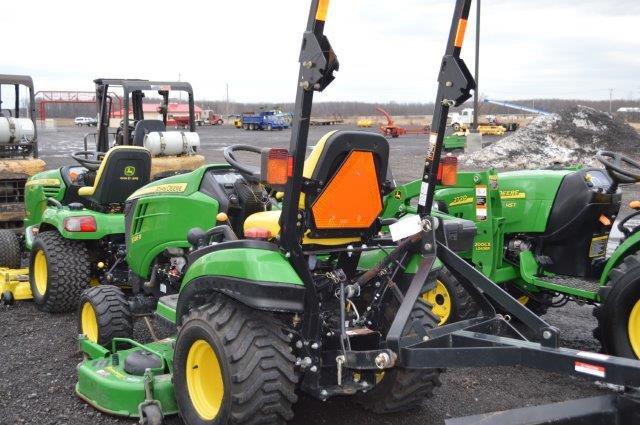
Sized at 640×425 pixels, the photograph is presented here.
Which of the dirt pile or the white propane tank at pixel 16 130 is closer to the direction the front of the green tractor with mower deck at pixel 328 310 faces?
the white propane tank

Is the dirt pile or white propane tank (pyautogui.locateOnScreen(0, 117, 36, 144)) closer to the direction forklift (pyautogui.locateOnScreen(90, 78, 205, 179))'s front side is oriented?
the white propane tank

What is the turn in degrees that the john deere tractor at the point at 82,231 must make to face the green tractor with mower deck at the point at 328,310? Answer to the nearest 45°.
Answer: approximately 135° to its left

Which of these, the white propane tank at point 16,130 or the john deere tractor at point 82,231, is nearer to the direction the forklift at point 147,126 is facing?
the white propane tank

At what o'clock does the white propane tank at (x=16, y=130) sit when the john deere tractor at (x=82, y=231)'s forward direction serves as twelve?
The white propane tank is roughly at 1 o'clock from the john deere tractor.

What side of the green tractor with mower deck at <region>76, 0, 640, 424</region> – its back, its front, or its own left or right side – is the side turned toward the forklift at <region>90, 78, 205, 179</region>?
front

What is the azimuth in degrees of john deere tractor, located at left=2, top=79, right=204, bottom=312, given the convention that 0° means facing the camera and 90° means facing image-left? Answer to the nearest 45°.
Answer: approximately 135°

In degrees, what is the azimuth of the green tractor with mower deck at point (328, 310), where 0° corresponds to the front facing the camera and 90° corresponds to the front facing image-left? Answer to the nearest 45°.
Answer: approximately 135°

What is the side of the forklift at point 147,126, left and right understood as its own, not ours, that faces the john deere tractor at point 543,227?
back

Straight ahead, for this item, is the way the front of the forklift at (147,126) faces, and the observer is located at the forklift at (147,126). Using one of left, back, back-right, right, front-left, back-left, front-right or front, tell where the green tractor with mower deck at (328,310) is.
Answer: back-left

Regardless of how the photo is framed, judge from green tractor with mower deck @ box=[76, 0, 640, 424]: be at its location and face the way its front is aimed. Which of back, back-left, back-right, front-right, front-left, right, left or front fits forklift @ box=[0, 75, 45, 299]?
front

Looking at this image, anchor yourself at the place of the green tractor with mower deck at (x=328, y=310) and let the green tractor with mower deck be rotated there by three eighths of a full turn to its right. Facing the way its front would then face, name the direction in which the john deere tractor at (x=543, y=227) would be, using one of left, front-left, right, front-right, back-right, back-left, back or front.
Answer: front-left
